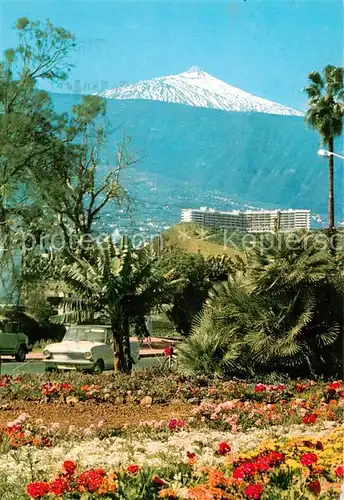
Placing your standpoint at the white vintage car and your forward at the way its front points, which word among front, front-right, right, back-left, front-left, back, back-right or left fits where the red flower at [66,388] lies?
front-left

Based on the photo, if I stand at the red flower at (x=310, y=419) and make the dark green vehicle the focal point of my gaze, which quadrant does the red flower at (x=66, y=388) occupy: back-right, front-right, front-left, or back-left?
front-left

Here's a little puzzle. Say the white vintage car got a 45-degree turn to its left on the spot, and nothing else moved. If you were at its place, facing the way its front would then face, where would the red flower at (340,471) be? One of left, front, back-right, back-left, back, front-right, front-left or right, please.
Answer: front

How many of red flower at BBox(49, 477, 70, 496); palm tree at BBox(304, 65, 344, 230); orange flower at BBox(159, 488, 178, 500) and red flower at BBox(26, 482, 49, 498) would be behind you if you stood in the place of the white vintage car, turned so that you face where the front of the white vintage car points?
1

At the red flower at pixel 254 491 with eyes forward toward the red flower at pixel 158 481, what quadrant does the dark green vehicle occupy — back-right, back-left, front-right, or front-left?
front-right

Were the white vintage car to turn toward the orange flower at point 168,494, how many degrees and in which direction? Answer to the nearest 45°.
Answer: approximately 45° to its left

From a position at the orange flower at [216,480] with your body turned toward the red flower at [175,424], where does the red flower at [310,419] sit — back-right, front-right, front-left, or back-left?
front-right

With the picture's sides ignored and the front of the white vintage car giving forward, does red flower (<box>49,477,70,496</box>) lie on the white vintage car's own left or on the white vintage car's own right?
on the white vintage car's own left

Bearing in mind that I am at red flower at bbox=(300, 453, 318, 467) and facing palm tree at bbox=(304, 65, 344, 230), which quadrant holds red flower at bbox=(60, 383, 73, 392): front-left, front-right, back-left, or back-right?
front-left

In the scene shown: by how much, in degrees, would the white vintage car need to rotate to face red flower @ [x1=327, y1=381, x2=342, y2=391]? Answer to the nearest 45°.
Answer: approximately 90° to its left

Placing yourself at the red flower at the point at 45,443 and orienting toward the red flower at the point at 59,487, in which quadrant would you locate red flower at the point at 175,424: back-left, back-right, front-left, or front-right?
back-left

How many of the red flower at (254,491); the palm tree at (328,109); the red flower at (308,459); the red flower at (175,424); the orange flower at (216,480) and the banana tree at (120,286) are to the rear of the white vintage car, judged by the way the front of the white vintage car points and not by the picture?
1

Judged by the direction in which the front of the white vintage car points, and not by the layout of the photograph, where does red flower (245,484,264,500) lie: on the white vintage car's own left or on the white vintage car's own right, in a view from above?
on the white vintage car's own left

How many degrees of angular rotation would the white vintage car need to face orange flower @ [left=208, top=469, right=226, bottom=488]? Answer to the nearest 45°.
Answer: approximately 45° to its left

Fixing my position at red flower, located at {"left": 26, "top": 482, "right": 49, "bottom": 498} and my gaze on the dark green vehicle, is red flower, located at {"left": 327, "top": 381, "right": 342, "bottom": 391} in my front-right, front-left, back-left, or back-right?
front-right

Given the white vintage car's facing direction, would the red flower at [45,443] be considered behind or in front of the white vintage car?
in front

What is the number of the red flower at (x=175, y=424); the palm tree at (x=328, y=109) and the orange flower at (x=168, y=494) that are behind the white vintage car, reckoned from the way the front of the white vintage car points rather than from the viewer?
1

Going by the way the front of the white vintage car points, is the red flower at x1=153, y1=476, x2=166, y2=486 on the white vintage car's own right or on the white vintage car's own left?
on the white vintage car's own left

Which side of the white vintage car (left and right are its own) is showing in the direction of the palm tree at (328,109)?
back
